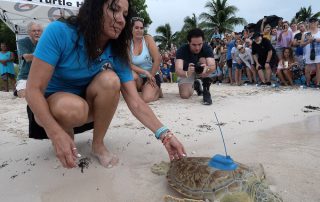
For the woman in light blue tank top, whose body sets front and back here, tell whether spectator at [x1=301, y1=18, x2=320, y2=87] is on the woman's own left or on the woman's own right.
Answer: on the woman's own left

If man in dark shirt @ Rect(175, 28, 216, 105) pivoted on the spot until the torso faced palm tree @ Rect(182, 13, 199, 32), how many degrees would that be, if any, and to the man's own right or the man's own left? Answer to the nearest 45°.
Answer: approximately 180°

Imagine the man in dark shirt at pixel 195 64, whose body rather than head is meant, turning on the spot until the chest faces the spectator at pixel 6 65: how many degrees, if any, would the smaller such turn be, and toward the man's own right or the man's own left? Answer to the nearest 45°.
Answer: approximately 135° to the man's own right

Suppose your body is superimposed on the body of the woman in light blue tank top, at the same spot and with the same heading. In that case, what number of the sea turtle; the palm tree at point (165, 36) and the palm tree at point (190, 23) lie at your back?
2

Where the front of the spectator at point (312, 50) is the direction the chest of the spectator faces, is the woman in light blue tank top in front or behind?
in front

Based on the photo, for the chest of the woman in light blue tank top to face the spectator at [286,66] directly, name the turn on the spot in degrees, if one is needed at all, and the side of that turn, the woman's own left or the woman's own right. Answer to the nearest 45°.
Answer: approximately 135° to the woman's own left

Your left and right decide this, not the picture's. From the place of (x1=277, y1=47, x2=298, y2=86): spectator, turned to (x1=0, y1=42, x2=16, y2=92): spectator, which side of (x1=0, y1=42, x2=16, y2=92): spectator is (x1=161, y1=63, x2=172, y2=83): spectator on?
right
